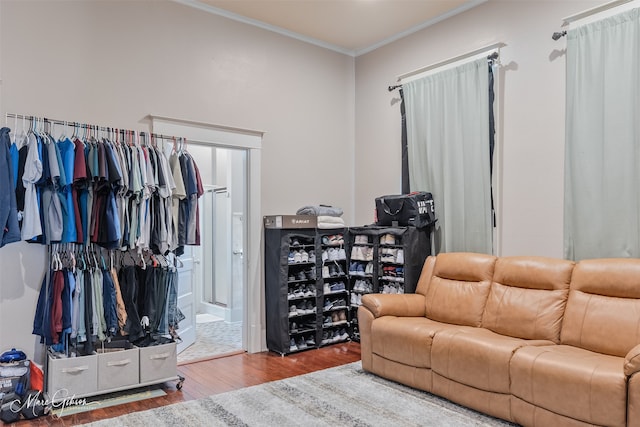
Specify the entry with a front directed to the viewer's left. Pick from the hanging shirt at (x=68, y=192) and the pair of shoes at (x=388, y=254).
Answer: the hanging shirt

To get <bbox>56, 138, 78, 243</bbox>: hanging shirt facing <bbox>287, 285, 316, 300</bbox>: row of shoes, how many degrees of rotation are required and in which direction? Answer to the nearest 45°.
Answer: approximately 180°

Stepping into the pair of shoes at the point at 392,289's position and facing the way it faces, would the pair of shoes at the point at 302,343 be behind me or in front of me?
in front

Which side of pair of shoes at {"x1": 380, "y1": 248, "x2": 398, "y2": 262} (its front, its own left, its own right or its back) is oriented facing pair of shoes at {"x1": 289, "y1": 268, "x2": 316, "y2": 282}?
right

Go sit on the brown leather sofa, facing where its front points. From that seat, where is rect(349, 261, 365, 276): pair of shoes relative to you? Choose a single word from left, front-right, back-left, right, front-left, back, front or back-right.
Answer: right

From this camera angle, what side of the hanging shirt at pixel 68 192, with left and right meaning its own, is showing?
left

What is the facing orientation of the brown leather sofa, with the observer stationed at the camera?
facing the viewer and to the left of the viewer

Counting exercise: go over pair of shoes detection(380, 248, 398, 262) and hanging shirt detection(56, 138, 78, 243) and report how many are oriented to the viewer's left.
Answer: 1

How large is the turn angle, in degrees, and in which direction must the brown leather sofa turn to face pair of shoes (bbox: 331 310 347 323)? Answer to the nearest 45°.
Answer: approximately 90° to its right
